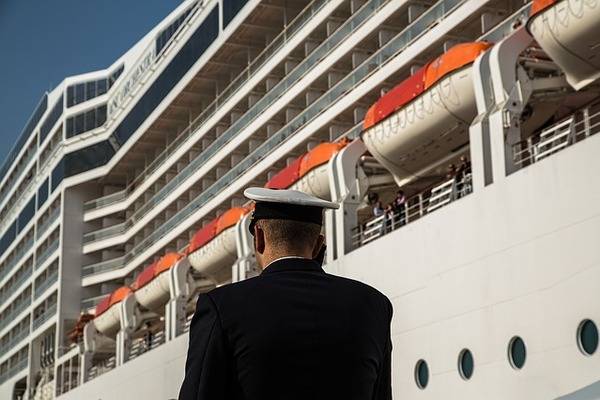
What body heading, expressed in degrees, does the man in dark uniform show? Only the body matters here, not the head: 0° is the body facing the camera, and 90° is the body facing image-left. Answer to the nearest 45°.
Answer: approximately 180°

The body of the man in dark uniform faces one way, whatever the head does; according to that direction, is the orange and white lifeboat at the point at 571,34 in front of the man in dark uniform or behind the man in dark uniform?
in front

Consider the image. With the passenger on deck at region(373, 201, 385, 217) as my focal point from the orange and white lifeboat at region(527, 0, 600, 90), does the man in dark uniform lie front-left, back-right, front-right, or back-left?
back-left

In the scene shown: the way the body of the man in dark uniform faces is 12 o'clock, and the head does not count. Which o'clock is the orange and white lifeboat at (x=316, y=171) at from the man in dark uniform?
The orange and white lifeboat is roughly at 12 o'clock from the man in dark uniform.

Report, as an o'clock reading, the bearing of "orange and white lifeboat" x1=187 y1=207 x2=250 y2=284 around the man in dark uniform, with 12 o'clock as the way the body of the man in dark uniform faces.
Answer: The orange and white lifeboat is roughly at 12 o'clock from the man in dark uniform.

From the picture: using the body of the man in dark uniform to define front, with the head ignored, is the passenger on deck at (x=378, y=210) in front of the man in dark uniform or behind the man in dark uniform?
in front

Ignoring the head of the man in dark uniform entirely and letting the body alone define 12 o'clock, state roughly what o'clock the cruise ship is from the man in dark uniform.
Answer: The cruise ship is roughly at 12 o'clock from the man in dark uniform.
